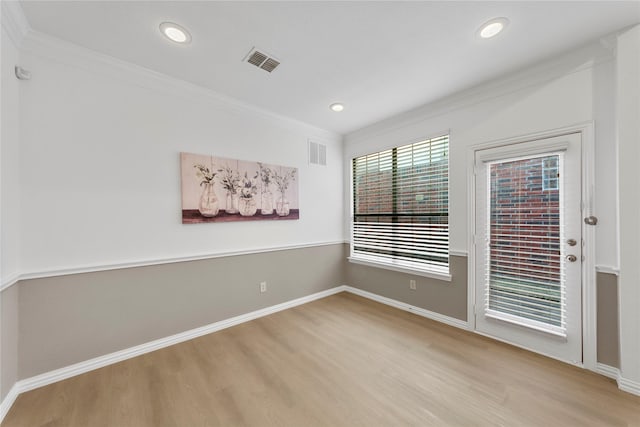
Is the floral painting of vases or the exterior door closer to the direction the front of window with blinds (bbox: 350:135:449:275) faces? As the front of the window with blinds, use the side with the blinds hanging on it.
the floral painting of vases

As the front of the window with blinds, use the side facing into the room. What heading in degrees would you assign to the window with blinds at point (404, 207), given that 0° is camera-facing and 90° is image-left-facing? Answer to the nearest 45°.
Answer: approximately 45°

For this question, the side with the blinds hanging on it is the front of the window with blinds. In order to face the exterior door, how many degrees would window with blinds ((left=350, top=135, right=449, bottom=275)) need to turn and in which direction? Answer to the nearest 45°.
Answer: approximately 90° to its left

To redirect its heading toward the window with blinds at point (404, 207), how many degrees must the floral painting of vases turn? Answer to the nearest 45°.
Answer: approximately 45° to its left

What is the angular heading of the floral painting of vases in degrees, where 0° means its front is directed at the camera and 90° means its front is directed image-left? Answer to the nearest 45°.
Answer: approximately 315°
